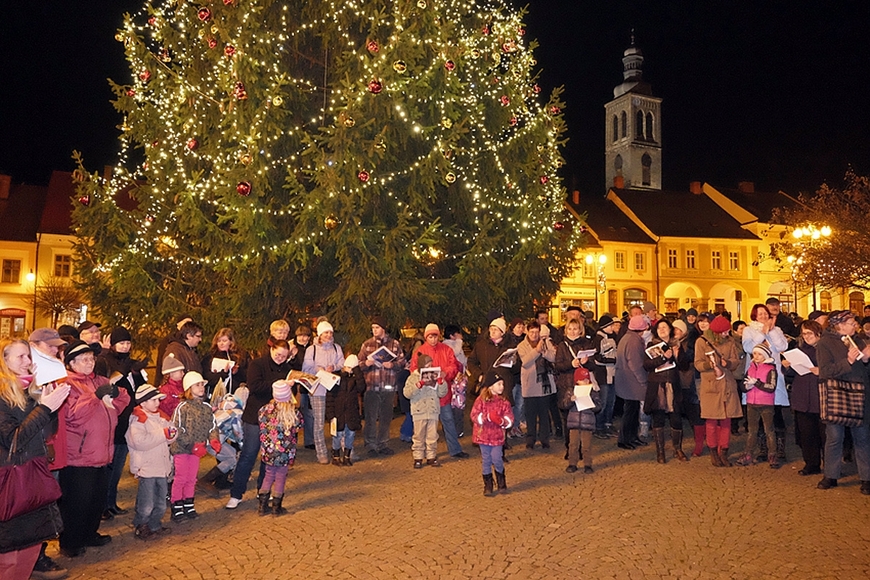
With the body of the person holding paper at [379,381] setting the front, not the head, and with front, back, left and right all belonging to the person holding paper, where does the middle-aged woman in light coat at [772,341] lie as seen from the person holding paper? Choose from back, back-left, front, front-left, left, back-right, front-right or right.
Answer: left

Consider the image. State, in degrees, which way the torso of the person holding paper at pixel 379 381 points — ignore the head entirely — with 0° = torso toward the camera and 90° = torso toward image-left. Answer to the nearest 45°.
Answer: approximately 0°

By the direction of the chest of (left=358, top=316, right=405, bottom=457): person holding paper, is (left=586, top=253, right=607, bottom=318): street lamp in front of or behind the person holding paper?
behind

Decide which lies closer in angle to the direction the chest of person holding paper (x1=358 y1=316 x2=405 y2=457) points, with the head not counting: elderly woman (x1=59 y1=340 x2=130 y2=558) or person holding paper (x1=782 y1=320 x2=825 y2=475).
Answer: the elderly woman

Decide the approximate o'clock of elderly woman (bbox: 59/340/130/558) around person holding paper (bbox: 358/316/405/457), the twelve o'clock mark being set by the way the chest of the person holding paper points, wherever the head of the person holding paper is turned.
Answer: The elderly woman is roughly at 1 o'clock from the person holding paper.

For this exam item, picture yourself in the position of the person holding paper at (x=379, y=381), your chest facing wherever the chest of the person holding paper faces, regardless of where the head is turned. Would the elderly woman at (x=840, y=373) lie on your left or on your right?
on your left

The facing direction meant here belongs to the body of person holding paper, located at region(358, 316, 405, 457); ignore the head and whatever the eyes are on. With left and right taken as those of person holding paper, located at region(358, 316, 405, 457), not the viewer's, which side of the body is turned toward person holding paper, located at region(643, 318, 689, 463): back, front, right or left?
left
